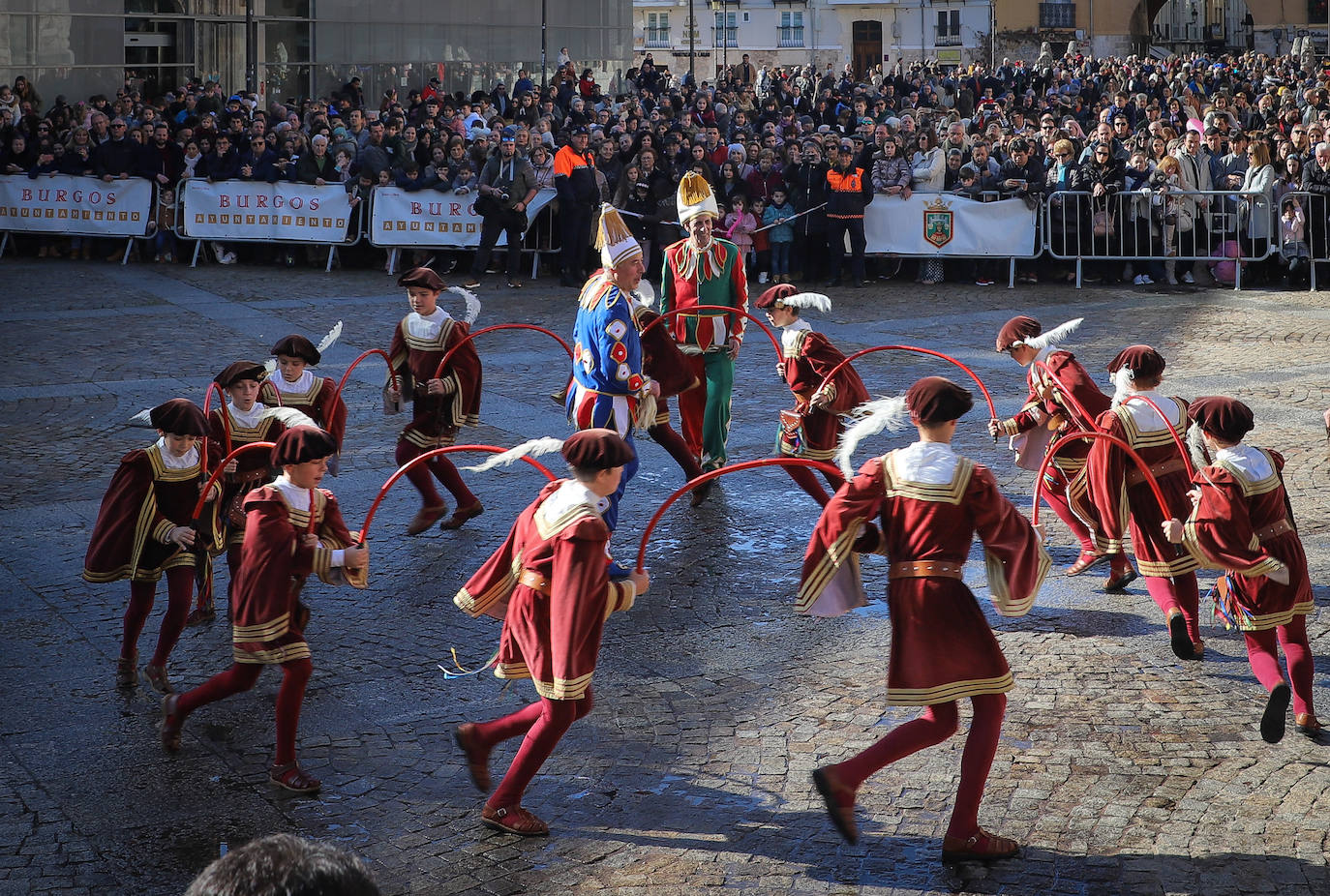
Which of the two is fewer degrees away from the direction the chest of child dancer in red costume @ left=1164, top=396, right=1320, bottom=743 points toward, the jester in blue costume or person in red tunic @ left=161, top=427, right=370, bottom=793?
the jester in blue costume

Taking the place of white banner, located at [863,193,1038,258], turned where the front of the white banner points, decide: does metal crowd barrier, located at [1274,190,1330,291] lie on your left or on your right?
on your left

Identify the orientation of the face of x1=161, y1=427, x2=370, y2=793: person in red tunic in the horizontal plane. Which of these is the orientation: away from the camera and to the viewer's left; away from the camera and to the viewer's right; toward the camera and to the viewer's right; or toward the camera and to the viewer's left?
toward the camera and to the viewer's right

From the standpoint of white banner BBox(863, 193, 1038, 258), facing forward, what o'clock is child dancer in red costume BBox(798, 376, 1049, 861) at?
The child dancer in red costume is roughly at 12 o'clock from the white banner.

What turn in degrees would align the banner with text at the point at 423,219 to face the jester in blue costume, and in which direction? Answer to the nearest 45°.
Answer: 0° — it already faces them

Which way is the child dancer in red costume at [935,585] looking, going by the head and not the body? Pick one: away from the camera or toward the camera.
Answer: away from the camera

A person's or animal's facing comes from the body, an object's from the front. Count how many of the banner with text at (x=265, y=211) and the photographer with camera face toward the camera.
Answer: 2

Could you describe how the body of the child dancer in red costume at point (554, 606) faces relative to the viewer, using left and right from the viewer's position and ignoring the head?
facing away from the viewer and to the right of the viewer

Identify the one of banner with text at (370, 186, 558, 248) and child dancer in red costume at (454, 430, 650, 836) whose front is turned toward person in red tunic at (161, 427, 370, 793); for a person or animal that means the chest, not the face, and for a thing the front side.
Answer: the banner with text
